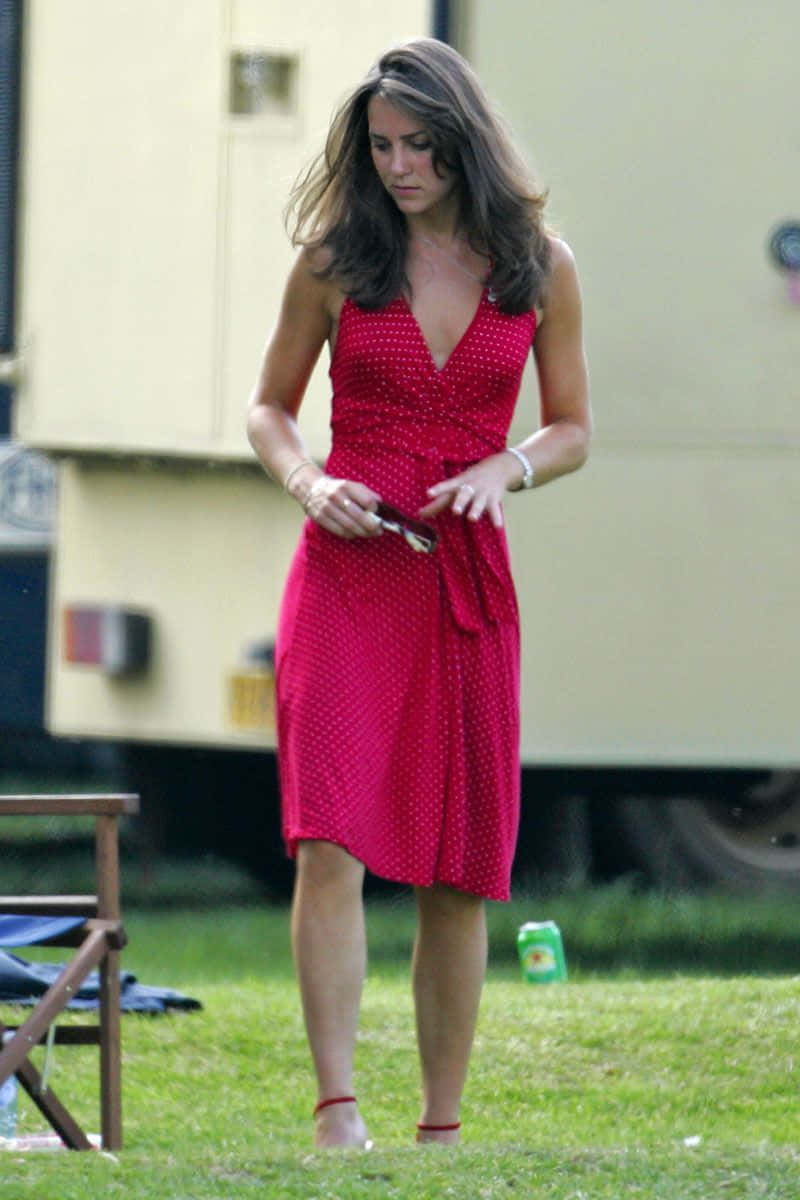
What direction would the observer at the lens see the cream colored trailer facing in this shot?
facing away from the viewer and to the right of the viewer

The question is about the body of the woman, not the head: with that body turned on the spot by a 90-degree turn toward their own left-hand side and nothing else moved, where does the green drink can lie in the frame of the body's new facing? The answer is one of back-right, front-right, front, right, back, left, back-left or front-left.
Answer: left

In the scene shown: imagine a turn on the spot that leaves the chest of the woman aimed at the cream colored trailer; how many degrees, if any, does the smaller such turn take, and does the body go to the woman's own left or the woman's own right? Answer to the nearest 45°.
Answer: approximately 180°

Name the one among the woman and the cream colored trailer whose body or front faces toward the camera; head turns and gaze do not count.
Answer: the woman

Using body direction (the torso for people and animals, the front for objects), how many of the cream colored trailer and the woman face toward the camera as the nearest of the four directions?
1

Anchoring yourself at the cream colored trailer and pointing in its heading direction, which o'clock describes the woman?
The woman is roughly at 5 o'clock from the cream colored trailer.

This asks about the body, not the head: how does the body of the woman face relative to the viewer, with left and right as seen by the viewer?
facing the viewer
